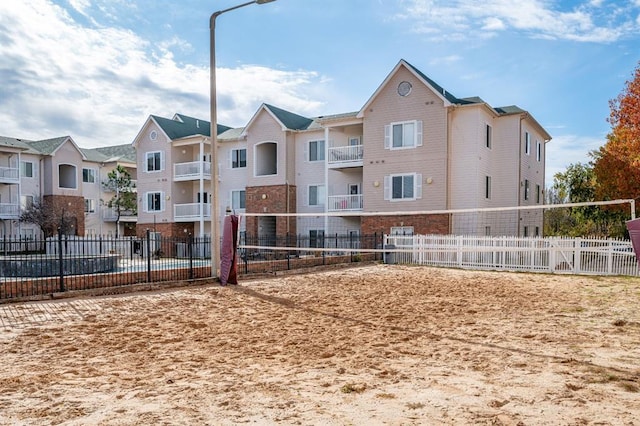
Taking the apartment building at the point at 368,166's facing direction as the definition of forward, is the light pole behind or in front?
in front

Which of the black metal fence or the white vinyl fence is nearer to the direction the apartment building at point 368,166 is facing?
the black metal fence

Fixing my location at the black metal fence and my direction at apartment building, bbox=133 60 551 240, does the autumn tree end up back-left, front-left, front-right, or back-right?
front-right

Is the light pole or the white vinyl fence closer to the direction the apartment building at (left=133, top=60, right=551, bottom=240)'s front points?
the light pole

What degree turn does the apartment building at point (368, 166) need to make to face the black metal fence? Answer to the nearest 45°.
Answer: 0° — it already faces it

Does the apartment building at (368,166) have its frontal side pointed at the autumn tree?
no

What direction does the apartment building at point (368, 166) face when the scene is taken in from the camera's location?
facing the viewer and to the left of the viewer

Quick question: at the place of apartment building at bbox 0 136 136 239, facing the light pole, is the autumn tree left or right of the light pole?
left

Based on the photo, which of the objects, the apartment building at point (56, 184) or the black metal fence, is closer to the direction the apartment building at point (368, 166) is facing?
the black metal fence

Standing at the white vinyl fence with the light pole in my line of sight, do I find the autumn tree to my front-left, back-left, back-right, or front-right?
back-right

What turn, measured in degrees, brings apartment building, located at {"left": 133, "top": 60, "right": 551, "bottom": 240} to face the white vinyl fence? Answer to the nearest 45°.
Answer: approximately 90° to its left
